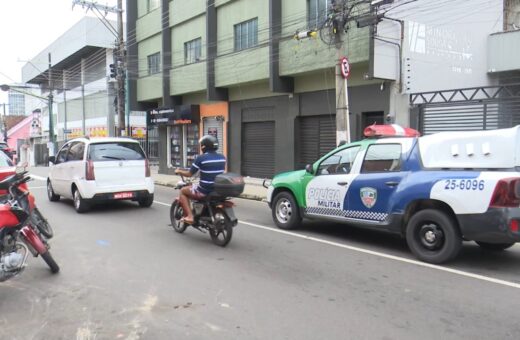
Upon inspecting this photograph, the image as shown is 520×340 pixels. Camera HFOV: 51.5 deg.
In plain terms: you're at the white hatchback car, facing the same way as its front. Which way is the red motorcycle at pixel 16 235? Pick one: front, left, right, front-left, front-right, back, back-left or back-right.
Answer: back-left

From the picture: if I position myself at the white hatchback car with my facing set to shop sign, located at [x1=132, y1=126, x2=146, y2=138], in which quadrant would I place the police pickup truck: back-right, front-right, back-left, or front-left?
back-right

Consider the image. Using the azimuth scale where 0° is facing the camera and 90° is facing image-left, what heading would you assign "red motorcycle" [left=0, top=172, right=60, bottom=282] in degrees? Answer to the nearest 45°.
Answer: approximately 270°

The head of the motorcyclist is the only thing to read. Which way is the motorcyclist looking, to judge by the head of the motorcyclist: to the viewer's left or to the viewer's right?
to the viewer's left

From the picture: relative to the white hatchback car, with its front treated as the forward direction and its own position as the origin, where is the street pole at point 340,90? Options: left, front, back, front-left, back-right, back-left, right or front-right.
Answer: back-right

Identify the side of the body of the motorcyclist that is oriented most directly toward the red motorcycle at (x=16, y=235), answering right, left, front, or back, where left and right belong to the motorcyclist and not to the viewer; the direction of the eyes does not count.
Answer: left

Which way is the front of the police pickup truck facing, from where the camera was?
facing away from the viewer and to the left of the viewer

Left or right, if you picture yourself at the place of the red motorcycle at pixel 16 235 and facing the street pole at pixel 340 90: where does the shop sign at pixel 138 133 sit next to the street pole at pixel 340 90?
left

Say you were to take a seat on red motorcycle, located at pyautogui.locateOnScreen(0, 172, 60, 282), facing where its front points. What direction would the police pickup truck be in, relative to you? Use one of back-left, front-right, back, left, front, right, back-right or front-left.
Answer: front

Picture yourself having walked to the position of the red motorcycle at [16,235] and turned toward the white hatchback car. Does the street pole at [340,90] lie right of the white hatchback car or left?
right

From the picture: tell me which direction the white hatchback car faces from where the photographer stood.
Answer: facing away from the viewer and to the left of the viewer

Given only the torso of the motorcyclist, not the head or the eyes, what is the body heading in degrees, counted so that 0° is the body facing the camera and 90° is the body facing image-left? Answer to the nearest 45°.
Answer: approximately 135°
